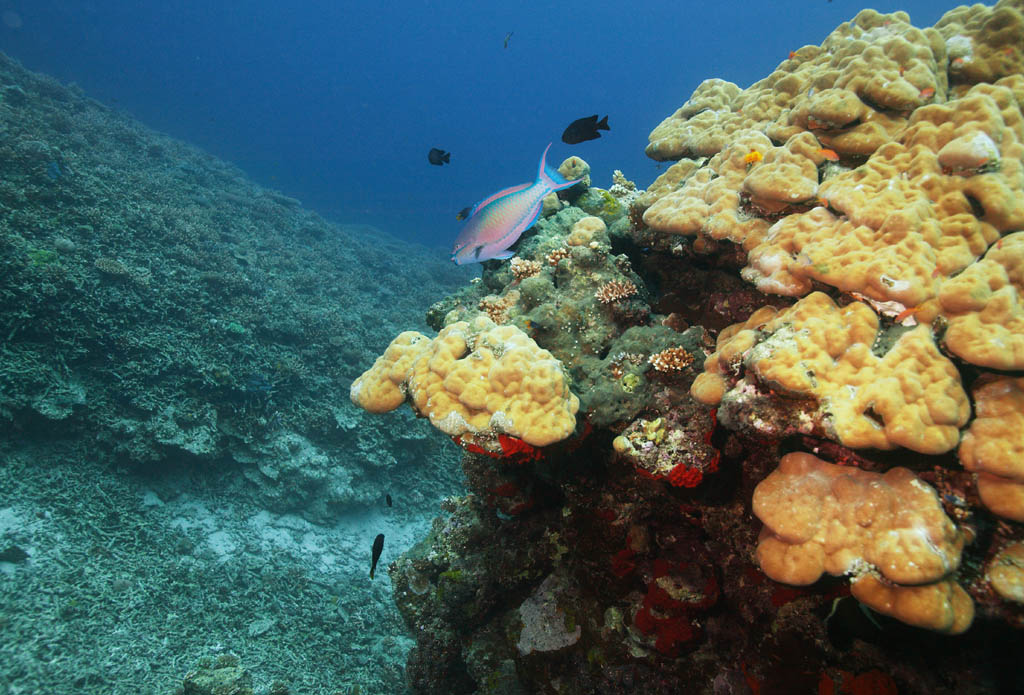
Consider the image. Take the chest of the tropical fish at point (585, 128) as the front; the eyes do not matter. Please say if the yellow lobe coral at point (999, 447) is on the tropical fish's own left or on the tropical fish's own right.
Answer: on the tropical fish's own left

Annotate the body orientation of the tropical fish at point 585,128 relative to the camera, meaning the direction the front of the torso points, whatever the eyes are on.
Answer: to the viewer's left

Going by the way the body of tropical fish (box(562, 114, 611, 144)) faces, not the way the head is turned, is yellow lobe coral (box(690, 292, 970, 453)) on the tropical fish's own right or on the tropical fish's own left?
on the tropical fish's own left

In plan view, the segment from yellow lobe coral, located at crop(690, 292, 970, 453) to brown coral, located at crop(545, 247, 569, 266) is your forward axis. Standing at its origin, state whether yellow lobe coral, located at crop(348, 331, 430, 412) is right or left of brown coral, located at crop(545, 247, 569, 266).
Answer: left
